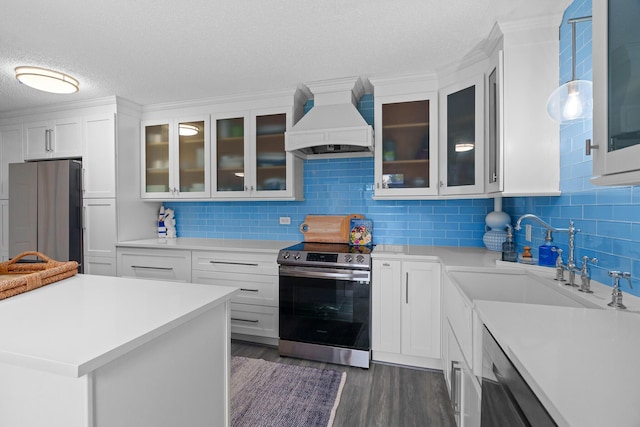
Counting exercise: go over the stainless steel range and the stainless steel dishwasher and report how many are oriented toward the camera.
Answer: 1

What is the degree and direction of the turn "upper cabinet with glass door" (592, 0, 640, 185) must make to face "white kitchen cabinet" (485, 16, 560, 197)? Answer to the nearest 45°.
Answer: approximately 135° to its right

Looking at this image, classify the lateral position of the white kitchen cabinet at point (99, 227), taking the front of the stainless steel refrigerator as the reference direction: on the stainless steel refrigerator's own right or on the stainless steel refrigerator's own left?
on the stainless steel refrigerator's own left

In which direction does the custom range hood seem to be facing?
toward the camera

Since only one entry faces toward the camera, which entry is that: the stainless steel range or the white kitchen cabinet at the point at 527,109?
the stainless steel range

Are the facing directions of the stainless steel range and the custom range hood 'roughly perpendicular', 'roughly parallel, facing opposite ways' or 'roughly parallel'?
roughly parallel

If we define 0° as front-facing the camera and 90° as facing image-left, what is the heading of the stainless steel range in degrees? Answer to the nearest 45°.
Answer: approximately 0°

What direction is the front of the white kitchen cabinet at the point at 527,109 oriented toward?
to the viewer's left

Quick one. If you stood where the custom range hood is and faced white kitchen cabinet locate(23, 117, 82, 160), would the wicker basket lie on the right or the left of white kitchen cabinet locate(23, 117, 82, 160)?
left

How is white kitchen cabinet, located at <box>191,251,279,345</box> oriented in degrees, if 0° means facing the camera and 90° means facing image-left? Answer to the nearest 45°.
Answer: approximately 45°

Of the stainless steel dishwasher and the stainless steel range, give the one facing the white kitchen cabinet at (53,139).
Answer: the stainless steel dishwasher

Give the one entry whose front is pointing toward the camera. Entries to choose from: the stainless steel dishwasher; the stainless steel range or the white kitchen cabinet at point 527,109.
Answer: the stainless steel range

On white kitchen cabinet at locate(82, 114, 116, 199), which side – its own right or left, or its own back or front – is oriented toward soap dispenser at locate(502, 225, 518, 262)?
left

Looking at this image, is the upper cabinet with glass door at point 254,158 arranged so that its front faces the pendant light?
no

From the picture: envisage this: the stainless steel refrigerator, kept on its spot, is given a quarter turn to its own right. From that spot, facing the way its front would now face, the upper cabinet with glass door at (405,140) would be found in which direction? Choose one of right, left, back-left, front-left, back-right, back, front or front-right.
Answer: back

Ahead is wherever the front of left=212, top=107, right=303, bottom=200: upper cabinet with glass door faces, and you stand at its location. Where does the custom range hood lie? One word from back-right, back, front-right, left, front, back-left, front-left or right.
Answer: left

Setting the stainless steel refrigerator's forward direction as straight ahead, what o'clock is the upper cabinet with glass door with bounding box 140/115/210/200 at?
The upper cabinet with glass door is roughly at 9 o'clock from the stainless steel refrigerator.

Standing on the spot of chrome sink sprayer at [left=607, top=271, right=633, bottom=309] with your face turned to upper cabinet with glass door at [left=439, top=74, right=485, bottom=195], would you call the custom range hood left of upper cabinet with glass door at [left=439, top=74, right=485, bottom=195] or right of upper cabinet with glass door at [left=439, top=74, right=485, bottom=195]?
left
